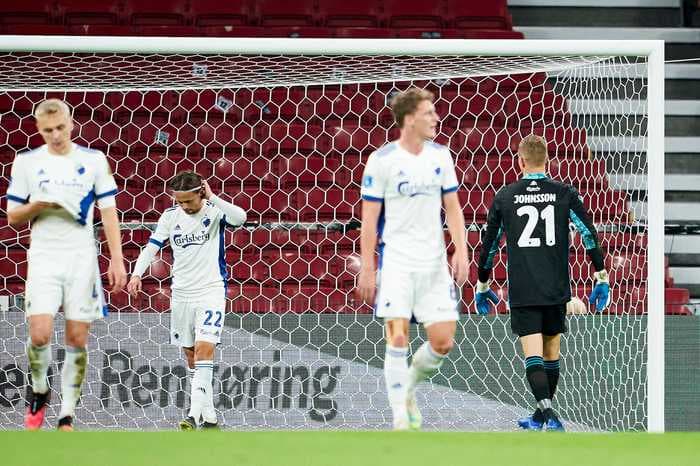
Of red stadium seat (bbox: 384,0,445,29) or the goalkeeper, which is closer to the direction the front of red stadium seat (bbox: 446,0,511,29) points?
the goalkeeper

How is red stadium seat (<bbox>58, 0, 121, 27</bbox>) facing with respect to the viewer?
toward the camera

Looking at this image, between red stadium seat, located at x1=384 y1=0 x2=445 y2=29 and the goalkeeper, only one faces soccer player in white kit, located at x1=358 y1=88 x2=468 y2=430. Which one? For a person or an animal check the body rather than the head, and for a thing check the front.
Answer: the red stadium seat

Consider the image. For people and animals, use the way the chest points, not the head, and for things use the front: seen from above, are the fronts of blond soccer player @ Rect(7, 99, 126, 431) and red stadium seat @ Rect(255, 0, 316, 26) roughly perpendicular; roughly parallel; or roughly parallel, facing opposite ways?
roughly parallel

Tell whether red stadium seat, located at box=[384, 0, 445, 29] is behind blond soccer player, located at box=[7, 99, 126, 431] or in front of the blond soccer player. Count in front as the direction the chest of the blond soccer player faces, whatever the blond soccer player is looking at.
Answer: behind

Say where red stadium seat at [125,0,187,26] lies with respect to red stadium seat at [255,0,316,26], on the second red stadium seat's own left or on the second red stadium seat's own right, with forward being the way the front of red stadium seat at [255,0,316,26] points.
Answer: on the second red stadium seat's own right

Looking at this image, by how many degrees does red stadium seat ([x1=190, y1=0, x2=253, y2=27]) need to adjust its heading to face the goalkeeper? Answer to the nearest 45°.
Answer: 0° — it already faces them

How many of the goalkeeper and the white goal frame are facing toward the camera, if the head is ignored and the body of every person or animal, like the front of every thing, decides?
1

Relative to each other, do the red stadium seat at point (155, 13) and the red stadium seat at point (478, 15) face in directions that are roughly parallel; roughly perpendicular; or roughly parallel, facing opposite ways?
roughly parallel

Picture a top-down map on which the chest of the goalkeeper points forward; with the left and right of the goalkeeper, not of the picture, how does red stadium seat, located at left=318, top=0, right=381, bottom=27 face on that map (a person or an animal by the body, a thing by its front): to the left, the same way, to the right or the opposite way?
the opposite way

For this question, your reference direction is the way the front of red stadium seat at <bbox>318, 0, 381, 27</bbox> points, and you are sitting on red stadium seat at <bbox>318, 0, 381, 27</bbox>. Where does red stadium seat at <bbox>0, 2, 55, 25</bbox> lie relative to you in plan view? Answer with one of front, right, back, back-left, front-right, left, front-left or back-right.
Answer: right

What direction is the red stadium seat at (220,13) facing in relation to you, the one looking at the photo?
facing the viewer

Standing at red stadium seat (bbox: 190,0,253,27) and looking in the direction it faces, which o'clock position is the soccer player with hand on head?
The soccer player with hand on head is roughly at 12 o'clock from the red stadium seat.

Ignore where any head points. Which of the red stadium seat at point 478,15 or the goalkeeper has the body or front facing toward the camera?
the red stadium seat

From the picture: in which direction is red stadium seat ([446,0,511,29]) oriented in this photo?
toward the camera

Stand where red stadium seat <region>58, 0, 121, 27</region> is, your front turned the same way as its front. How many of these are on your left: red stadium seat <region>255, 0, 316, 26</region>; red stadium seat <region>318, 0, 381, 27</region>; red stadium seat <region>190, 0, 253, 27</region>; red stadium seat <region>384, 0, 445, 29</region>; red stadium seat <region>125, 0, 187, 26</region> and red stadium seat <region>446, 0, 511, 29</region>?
6

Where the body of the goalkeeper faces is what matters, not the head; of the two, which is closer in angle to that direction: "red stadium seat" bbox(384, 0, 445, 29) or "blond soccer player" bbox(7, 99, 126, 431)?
the red stadium seat

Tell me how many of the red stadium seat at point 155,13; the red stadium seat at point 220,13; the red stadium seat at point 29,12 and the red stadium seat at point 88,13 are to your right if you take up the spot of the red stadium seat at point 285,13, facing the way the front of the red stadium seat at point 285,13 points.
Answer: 4

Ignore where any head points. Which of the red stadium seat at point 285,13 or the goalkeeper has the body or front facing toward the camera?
the red stadium seat

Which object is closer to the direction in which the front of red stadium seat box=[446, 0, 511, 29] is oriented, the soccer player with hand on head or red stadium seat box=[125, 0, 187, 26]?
the soccer player with hand on head

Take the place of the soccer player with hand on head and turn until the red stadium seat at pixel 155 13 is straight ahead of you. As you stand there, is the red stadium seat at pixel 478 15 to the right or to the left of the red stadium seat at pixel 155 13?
right

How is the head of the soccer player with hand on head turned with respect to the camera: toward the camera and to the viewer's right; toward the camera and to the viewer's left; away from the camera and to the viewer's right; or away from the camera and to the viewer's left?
toward the camera and to the viewer's left

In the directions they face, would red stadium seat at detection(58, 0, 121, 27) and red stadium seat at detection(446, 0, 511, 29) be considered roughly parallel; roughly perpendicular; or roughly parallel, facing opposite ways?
roughly parallel

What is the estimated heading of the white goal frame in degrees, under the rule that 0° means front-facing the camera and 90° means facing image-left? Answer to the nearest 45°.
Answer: approximately 0°
